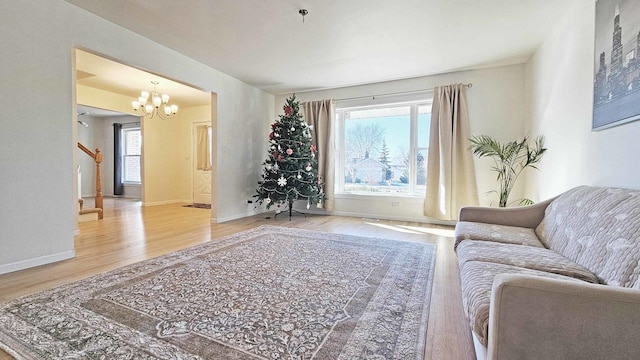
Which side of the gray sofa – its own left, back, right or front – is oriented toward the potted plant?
right

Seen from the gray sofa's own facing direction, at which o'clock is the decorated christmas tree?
The decorated christmas tree is roughly at 1 o'clock from the gray sofa.

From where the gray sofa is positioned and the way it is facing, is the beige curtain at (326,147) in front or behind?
in front

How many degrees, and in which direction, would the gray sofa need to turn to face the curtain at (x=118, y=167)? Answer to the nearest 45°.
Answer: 0° — it already faces it

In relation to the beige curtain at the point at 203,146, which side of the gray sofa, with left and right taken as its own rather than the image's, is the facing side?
front

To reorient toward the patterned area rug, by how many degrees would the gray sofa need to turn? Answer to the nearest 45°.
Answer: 0° — it already faces it

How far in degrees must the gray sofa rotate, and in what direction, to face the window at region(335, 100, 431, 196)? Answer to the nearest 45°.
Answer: approximately 45° to its right

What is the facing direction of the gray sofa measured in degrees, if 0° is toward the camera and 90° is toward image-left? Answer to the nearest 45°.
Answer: approximately 90°

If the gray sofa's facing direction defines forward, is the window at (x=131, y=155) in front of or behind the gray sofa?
in front

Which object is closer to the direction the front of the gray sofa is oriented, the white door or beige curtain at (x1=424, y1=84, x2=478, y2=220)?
the white door

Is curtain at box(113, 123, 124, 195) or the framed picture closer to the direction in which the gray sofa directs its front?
the curtain
